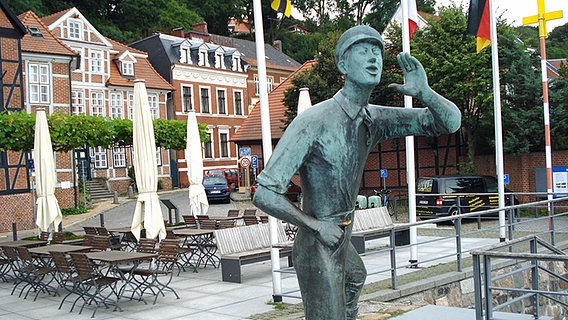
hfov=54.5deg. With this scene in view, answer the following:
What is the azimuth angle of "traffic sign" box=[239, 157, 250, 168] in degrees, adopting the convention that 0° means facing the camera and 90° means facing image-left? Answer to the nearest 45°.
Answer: approximately 0°

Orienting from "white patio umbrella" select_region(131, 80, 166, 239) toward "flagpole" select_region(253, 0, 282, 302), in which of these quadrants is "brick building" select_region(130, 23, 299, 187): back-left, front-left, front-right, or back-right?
back-left

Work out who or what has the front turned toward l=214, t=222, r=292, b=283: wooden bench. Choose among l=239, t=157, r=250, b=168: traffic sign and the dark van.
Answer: the traffic sign

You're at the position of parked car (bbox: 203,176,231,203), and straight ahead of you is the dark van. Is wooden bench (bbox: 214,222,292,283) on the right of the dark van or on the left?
right

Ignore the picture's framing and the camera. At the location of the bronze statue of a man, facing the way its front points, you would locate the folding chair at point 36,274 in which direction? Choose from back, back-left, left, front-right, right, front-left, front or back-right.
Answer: back

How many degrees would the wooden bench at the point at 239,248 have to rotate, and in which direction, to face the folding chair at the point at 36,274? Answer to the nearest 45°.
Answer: approximately 135° to its right

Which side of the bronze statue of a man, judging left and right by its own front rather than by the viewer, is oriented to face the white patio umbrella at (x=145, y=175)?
back

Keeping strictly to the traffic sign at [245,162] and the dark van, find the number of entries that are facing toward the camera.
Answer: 1

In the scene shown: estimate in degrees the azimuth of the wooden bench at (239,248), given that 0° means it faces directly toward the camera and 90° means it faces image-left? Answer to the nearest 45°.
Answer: approximately 315°
